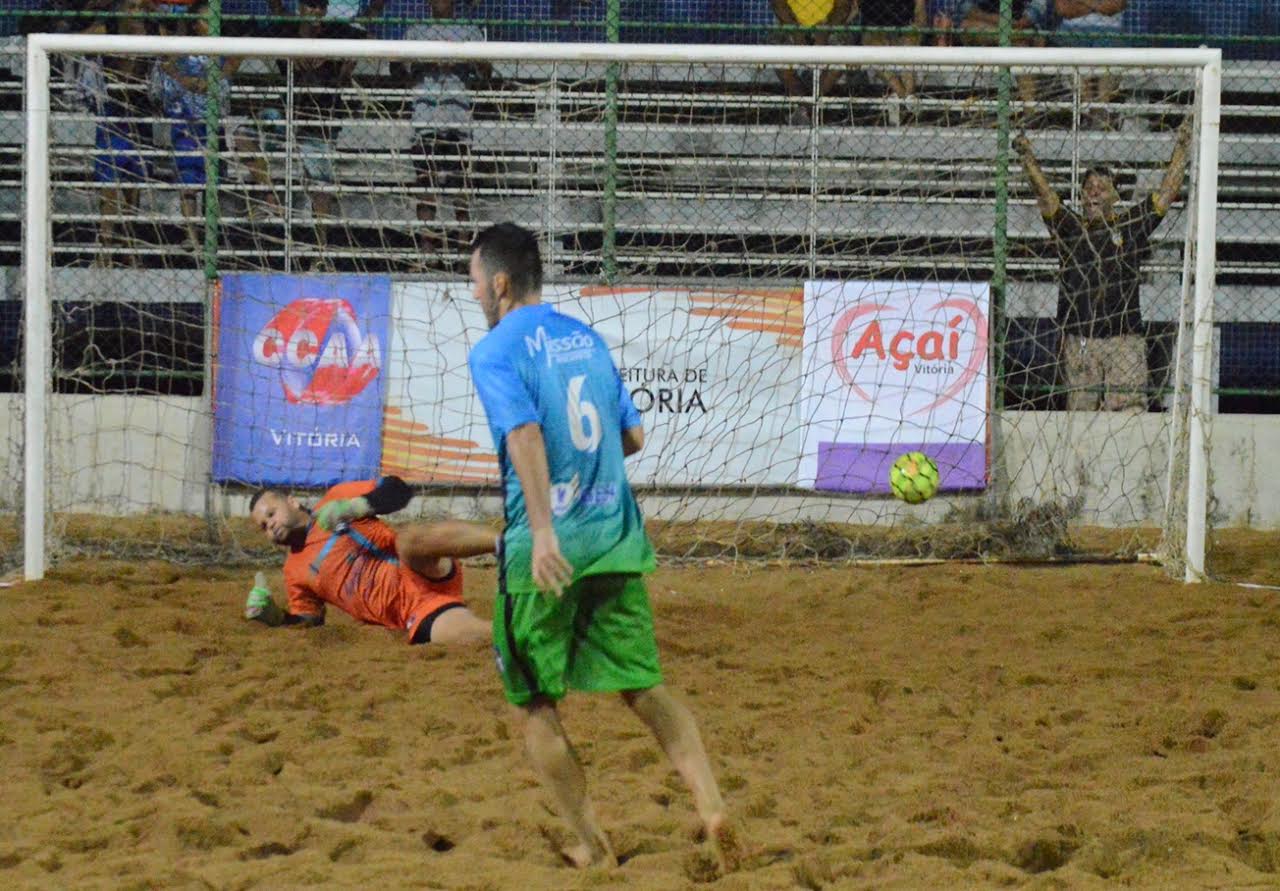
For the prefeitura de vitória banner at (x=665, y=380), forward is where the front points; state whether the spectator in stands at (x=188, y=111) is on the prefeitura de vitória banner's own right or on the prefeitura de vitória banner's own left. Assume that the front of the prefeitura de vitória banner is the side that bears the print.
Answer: on the prefeitura de vitória banner's own right

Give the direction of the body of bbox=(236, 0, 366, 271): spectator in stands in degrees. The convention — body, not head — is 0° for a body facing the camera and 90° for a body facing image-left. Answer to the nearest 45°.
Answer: approximately 0°

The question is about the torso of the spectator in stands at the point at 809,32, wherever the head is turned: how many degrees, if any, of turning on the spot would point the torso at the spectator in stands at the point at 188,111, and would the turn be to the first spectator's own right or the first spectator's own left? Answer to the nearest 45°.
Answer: approximately 90° to the first spectator's own right

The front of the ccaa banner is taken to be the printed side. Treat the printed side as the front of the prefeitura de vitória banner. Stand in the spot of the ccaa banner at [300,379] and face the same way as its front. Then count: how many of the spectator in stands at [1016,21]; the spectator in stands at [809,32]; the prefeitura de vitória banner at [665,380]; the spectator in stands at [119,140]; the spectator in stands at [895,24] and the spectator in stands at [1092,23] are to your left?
5

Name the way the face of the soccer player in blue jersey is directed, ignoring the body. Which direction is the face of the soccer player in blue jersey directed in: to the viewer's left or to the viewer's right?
to the viewer's left
